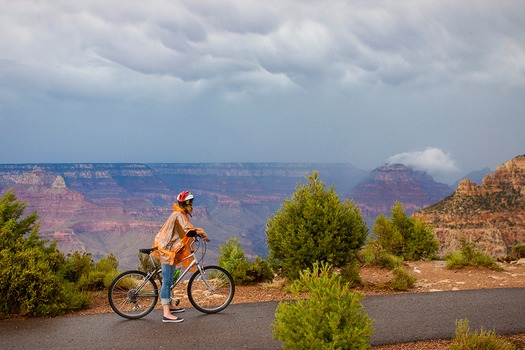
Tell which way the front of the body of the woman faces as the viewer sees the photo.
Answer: to the viewer's right

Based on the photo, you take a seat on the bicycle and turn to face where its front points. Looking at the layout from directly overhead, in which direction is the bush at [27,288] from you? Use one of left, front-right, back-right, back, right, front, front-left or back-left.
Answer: back

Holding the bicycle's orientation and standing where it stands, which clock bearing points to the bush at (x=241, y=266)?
The bush is roughly at 10 o'clock from the bicycle.

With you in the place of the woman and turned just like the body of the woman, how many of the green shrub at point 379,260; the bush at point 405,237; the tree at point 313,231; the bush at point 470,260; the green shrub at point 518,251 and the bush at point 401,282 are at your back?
0

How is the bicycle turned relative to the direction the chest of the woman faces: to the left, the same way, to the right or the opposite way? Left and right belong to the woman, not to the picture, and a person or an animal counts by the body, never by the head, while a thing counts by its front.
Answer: the same way

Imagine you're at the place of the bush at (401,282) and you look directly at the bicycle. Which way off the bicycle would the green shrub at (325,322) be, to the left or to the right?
left

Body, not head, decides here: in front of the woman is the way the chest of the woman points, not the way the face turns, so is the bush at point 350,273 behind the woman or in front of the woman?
in front

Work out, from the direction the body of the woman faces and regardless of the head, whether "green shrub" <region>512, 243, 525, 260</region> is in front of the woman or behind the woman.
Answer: in front

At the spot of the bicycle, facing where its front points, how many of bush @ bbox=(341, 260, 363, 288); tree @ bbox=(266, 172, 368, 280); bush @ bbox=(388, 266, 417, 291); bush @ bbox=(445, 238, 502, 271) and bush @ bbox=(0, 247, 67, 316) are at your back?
1

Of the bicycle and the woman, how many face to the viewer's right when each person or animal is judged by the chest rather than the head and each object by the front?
2

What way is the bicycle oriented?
to the viewer's right

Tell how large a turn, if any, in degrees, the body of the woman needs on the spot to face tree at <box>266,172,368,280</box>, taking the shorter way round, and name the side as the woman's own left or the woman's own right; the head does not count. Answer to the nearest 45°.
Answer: approximately 45° to the woman's own left

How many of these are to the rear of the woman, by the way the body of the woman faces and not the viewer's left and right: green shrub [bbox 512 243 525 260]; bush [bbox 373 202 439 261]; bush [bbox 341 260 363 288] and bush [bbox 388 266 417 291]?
0

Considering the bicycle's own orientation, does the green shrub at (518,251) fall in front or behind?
in front

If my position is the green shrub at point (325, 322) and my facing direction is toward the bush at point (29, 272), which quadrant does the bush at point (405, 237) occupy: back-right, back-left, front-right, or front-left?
front-right
